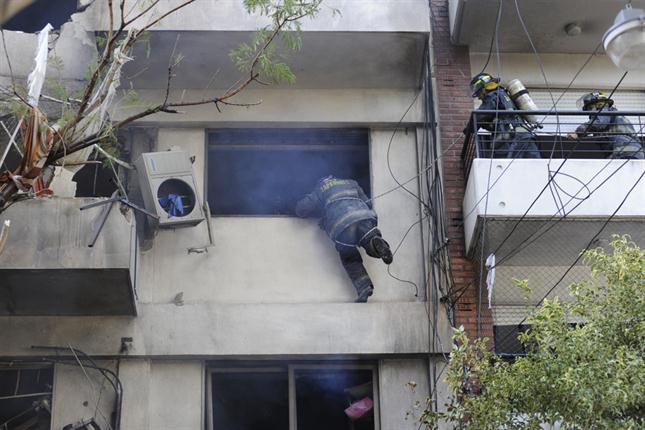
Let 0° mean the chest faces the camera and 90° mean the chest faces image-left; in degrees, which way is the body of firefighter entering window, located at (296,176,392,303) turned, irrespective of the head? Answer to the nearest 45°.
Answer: approximately 135°

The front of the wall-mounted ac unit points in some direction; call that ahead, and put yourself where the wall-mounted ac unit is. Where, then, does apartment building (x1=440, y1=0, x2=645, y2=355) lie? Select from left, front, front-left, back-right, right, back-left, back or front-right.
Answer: left

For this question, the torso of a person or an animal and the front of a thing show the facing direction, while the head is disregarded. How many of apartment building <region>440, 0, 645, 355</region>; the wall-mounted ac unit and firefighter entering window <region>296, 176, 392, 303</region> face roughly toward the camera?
2

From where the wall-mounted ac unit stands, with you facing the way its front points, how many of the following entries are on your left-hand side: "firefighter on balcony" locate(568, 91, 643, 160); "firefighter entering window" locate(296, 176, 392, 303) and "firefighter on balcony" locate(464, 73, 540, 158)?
3

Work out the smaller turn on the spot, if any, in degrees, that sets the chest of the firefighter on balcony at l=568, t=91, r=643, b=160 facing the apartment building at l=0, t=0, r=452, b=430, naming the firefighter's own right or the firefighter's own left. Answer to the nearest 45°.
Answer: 0° — they already face it

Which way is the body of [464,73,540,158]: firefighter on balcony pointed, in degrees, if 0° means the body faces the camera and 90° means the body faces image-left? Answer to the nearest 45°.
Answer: approximately 90°

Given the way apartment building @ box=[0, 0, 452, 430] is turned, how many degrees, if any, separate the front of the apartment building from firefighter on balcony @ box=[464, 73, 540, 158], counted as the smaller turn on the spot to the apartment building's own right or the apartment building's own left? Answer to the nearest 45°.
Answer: approximately 90° to the apartment building's own left

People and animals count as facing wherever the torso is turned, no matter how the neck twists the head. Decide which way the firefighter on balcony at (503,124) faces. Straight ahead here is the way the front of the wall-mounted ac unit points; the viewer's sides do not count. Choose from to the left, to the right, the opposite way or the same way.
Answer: to the right

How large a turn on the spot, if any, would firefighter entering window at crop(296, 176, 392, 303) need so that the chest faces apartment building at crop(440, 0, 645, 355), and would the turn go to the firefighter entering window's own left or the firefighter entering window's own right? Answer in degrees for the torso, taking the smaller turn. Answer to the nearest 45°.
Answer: approximately 135° to the firefighter entering window's own right

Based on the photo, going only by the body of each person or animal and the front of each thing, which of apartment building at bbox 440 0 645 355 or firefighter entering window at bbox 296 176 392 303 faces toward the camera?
the apartment building

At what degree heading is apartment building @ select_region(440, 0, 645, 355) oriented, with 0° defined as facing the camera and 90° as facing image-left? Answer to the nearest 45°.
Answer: approximately 0°

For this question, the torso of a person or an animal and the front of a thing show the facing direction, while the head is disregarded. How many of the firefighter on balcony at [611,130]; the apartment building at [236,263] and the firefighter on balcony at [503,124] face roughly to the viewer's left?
2

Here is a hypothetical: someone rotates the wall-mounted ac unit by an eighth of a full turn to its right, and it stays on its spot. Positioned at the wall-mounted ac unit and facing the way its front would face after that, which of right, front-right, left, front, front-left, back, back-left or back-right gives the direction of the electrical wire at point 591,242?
back-left

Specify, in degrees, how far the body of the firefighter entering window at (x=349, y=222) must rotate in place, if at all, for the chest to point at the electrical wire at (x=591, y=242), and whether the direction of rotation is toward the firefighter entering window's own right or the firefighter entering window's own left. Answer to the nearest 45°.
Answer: approximately 135° to the firefighter entering window's own right

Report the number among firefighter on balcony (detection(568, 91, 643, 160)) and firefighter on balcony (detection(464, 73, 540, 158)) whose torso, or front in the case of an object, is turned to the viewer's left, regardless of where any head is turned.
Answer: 2

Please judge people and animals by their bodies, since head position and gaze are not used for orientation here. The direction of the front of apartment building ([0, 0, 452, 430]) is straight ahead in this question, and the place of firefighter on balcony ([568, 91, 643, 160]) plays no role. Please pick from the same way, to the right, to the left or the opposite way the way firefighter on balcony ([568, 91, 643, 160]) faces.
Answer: to the right

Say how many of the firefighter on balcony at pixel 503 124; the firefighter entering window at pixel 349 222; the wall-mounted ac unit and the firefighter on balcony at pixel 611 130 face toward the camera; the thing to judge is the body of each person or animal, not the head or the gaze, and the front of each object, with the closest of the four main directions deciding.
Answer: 1

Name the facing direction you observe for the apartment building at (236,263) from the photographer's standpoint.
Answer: facing the viewer
